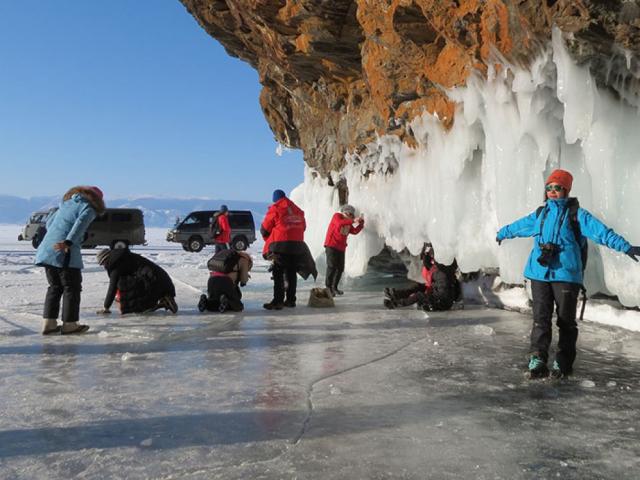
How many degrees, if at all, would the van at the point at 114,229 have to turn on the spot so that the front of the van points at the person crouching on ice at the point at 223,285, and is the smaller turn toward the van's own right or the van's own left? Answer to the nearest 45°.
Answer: approximately 90° to the van's own left

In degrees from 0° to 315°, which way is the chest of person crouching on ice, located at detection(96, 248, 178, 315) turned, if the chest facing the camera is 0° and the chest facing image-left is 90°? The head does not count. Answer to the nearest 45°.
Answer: approximately 90°

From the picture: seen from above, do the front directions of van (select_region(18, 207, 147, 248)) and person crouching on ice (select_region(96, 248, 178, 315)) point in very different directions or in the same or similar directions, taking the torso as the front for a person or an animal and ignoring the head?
same or similar directions

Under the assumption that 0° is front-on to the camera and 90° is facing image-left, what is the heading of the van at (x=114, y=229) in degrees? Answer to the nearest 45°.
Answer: approximately 90°

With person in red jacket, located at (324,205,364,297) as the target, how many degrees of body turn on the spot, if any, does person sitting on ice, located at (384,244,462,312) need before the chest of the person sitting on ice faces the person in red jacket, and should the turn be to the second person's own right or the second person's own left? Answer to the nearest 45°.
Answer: approximately 45° to the second person's own right

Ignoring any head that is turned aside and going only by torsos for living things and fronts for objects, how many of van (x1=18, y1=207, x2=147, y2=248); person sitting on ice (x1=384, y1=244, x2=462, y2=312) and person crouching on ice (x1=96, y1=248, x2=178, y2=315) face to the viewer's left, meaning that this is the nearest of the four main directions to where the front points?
3

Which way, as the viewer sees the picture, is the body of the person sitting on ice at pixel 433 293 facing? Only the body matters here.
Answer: to the viewer's left

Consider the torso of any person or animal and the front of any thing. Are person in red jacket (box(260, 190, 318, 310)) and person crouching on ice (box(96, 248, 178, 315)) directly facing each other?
no

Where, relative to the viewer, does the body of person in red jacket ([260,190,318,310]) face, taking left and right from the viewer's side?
facing away from the viewer and to the left of the viewer

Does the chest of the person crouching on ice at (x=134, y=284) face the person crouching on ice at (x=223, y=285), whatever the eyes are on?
no

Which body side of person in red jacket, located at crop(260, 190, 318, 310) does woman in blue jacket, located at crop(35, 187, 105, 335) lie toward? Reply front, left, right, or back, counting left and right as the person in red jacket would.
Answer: left

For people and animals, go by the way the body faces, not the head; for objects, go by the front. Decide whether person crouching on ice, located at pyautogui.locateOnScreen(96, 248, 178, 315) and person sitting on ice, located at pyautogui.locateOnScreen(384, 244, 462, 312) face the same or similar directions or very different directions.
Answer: same or similar directions
